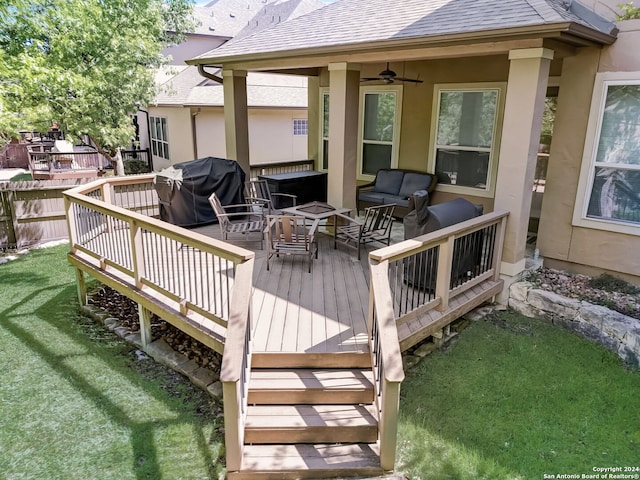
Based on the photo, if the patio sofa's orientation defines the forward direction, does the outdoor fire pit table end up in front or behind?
in front

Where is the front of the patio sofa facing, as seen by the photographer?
facing the viewer and to the left of the viewer

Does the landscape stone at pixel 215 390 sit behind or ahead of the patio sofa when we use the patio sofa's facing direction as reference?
ahead

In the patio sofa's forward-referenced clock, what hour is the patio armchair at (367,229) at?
The patio armchair is roughly at 11 o'clock from the patio sofa.

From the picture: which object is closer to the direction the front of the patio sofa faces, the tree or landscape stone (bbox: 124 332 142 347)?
the landscape stone

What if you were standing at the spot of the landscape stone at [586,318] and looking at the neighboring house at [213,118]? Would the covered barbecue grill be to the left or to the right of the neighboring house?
left

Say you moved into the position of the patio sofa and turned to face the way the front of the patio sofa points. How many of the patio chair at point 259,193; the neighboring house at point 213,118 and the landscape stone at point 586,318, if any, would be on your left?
1

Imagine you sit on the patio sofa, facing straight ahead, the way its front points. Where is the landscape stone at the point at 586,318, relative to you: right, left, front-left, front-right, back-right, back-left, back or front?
left

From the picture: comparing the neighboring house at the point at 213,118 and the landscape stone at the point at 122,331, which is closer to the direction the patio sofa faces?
the landscape stone

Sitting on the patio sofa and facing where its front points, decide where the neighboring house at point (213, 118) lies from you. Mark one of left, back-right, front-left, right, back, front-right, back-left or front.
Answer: right

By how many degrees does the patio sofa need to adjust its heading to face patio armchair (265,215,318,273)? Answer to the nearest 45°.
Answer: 0° — it already faces it

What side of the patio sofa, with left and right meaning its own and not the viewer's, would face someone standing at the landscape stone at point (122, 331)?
front
